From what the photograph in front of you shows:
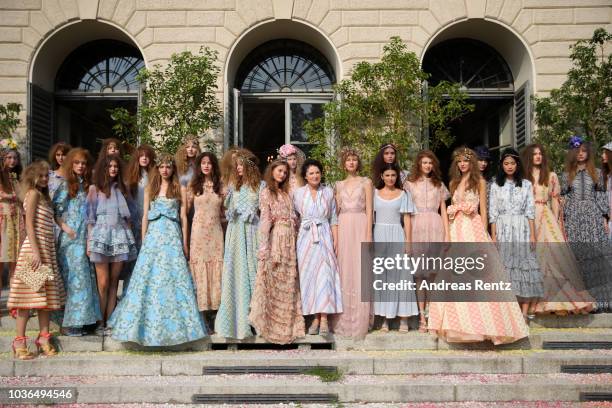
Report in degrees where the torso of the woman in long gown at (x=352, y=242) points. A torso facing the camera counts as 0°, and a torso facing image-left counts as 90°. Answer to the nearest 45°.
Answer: approximately 0°

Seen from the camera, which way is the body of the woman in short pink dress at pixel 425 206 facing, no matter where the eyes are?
toward the camera

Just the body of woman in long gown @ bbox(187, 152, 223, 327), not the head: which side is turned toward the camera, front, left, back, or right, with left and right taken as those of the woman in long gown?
front

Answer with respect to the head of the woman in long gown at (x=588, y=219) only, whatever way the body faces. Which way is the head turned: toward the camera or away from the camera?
toward the camera

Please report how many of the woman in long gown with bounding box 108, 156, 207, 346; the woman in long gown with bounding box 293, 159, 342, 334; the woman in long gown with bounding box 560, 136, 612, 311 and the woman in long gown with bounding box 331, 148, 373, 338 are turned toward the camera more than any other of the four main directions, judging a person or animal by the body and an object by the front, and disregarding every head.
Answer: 4

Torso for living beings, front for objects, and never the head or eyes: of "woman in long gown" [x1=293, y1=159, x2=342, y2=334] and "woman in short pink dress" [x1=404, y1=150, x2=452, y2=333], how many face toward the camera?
2

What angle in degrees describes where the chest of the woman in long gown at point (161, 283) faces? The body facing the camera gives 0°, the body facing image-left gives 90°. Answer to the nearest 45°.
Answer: approximately 0°

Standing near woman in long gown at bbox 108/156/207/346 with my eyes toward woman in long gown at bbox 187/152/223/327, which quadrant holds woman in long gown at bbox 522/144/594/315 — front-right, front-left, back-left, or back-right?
front-right

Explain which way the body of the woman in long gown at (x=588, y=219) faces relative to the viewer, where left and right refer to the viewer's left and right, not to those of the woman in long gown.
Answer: facing the viewer

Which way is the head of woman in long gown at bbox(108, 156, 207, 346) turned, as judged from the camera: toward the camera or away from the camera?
toward the camera

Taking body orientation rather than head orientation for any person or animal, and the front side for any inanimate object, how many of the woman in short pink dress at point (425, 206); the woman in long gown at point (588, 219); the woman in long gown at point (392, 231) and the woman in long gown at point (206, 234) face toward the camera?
4

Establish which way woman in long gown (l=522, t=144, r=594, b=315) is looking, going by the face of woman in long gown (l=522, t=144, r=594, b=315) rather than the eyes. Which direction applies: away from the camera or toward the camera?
toward the camera
